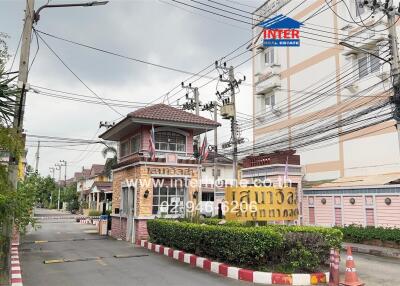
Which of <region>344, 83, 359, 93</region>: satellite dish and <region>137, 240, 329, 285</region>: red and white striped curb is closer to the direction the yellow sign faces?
the red and white striped curb

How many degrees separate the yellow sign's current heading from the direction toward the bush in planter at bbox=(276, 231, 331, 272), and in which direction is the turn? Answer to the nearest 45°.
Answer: approximately 45° to its left

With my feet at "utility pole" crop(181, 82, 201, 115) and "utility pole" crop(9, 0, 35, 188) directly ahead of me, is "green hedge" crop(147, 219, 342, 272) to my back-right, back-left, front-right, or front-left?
front-left

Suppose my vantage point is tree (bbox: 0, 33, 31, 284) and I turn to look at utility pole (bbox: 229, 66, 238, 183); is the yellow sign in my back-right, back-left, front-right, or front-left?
front-right

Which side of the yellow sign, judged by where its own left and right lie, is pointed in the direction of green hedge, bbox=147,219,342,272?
front

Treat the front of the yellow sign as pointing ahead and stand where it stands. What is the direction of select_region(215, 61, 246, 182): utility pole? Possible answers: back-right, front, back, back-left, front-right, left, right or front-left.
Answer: back

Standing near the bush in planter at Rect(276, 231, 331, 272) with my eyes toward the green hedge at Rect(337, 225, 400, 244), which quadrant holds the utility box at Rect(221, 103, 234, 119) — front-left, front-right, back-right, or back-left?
front-left

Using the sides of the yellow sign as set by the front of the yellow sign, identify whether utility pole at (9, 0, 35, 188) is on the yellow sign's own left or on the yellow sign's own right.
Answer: on the yellow sign's own right

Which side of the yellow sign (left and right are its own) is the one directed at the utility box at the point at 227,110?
back

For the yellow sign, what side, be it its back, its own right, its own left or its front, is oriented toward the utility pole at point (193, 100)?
back

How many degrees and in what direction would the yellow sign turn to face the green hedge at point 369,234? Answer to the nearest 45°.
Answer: approximately 135° to its left

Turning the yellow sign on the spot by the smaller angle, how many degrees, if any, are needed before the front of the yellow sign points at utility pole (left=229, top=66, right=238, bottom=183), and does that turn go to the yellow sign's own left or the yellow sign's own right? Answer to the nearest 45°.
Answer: approximately 180°

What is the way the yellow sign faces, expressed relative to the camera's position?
facing the viewer

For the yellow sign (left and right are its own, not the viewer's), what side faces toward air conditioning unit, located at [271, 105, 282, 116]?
back
